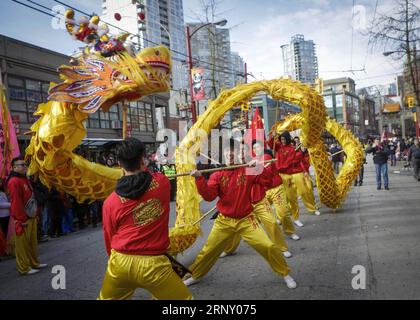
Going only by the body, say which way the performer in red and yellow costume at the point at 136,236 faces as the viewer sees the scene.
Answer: away from the camera

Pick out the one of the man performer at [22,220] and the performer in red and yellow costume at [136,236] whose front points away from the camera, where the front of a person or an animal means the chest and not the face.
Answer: the performer in red and yellow costume

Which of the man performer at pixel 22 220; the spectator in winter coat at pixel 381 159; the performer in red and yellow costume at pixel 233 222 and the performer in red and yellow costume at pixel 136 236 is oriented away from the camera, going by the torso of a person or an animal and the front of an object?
the performer in red and yellow costume at pixel 136 236

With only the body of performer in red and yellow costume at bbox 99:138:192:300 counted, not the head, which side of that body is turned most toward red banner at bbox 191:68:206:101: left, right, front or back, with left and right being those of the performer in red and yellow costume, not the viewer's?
front

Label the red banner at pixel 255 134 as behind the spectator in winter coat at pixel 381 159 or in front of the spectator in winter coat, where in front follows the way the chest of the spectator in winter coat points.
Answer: in front

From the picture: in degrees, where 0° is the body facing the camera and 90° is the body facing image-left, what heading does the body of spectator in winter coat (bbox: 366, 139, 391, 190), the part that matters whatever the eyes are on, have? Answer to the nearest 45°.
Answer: approximately 0°

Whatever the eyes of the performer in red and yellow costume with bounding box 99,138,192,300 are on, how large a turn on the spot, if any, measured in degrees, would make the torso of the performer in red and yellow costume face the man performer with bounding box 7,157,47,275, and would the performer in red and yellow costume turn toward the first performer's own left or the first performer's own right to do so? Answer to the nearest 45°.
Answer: approximately 45° to the first performer's own left

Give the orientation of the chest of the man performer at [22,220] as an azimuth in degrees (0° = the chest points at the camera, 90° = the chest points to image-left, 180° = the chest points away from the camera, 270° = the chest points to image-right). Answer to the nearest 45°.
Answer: approximately 270°

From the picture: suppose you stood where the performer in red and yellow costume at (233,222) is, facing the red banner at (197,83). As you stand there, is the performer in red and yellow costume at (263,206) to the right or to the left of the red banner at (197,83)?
right

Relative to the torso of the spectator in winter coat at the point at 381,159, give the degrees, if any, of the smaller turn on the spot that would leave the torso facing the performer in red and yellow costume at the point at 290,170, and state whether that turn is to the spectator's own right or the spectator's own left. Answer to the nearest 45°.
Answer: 0° — they already face them

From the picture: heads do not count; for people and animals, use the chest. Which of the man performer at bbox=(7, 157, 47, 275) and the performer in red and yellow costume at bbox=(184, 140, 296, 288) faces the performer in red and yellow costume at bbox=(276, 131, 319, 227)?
the man performer
